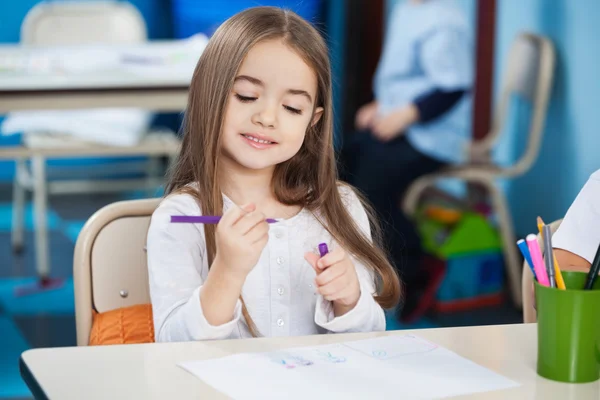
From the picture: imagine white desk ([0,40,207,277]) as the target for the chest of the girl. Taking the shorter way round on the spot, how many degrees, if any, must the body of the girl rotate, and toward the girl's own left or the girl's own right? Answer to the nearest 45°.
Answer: approximately 180°

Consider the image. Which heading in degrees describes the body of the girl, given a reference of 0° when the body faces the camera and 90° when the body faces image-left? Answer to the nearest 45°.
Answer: approximately 0°
